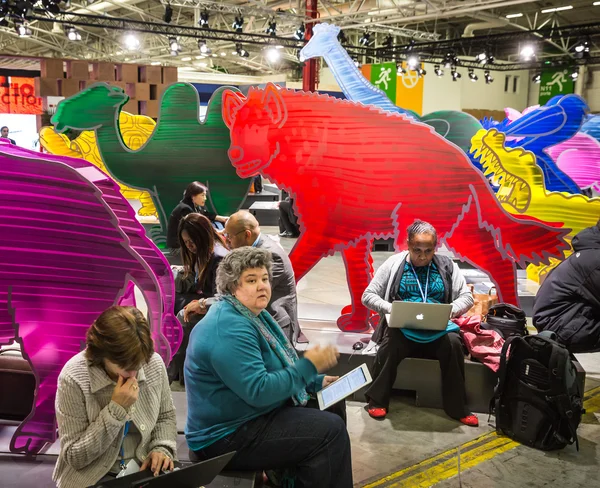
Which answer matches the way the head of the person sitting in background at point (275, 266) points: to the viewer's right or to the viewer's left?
to the viewer's left

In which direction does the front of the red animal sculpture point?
to the viewer's left

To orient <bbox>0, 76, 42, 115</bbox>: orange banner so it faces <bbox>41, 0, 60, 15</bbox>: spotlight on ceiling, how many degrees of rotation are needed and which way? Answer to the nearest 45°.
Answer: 0° — it already faces it

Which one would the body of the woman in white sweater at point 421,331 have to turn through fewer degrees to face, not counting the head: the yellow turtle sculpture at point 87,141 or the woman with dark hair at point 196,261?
the woman with dark hair

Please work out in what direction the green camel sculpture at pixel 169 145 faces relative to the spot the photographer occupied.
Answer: facing to the left of the viewer

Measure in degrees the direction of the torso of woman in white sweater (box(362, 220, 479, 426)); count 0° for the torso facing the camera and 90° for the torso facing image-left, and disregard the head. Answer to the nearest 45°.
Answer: approximately 0°

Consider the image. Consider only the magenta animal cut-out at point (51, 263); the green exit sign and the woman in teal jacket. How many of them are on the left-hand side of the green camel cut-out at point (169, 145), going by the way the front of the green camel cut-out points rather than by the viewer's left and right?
2

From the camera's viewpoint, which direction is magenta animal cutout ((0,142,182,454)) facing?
to the viewer's left

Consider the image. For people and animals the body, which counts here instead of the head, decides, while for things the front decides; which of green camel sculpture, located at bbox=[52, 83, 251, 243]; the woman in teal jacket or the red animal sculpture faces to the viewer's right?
the woman in teal jacket
